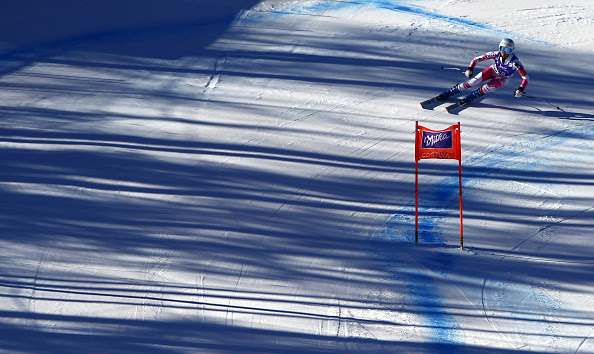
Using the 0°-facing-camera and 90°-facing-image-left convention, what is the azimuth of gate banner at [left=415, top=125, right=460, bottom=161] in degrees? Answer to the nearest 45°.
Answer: approximately 0°

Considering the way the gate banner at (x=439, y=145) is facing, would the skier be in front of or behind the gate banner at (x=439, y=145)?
behind
